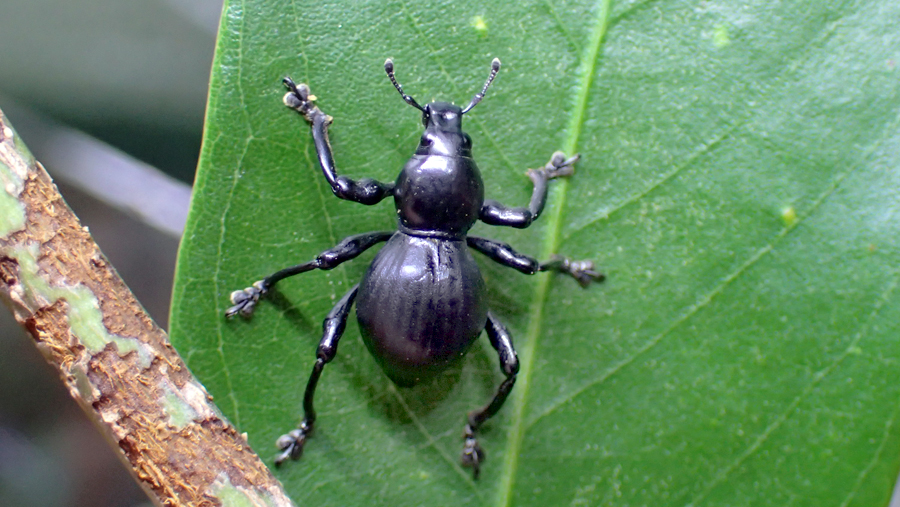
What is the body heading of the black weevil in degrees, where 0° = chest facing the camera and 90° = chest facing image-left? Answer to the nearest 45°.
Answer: approximately 180°

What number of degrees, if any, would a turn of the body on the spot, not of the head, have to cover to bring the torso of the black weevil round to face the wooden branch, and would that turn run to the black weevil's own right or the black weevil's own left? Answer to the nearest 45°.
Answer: approximately 135° to the black weevil's own left
